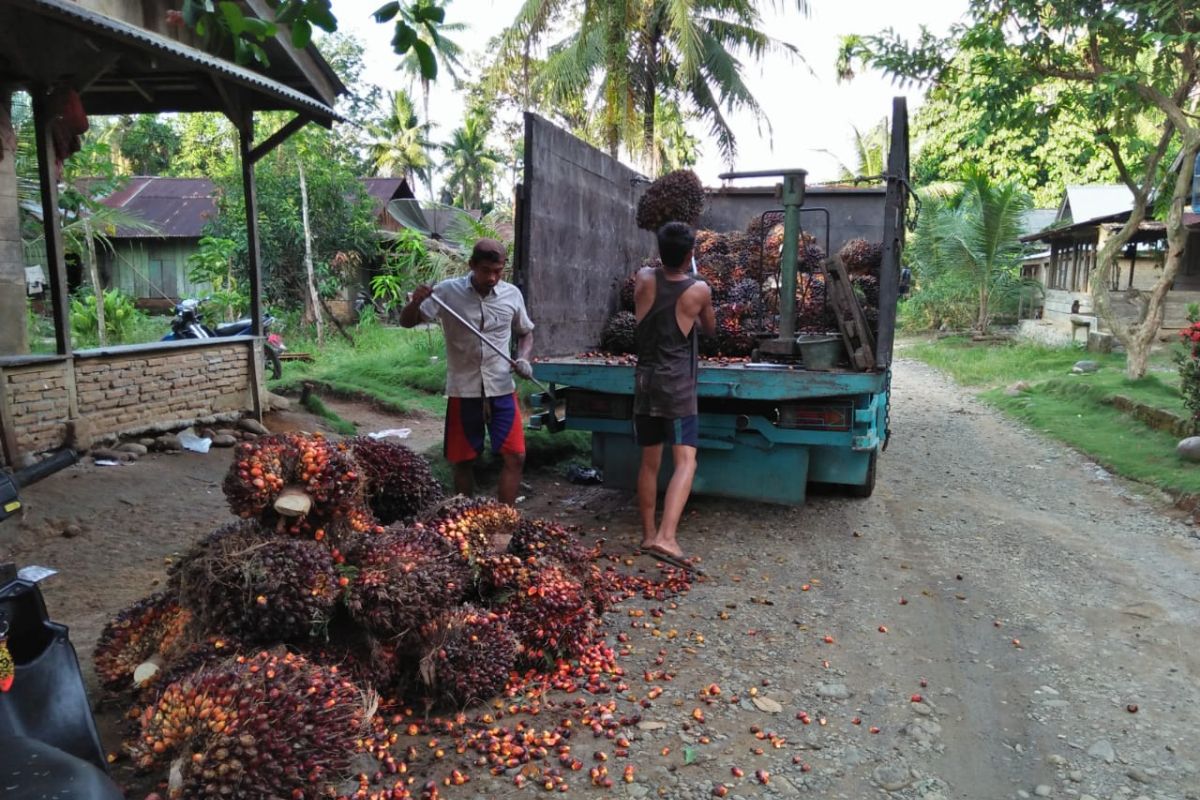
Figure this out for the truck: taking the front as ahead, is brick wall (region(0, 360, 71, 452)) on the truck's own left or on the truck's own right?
on the truck's own left

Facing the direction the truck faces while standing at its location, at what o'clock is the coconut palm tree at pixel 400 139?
The coconut palm tree is roughly at 11 o'clock from the truck.

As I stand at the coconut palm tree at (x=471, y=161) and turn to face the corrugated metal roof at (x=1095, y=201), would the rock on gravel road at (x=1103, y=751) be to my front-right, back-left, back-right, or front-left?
front-right

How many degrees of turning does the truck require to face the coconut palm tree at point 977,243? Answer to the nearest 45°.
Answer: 0° — it already faces it

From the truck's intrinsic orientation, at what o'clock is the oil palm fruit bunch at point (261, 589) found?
The oil palm fruit bunch is roughly at 7 o'clock from the truck.

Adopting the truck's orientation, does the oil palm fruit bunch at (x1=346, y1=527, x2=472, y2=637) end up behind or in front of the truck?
behind

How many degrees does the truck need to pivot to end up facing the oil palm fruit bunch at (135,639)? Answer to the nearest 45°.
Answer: approximately 135° to its left

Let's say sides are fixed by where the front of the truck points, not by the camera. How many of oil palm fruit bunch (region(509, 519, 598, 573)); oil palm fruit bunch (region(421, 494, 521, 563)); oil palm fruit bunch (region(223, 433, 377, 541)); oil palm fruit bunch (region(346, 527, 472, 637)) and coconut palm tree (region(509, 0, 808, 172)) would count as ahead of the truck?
1

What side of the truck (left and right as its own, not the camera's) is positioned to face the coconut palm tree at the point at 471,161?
front

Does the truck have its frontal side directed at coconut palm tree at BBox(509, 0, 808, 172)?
yes

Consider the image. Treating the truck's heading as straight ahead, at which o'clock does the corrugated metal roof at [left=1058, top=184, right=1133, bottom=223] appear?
The corrugated metal roof is roughly at 1 o'clock from the truck.

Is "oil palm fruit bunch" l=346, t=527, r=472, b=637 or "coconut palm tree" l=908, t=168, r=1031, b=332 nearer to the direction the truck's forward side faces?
the coconut palm tree

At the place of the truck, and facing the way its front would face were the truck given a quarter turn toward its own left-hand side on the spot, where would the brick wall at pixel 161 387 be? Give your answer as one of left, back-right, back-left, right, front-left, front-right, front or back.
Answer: front

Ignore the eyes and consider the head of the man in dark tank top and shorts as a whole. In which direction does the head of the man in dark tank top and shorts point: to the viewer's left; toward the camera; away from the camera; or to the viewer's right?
away from the camera

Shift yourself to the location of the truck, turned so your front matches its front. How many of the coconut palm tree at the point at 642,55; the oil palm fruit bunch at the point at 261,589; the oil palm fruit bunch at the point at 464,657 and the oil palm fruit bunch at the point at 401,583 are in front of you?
1

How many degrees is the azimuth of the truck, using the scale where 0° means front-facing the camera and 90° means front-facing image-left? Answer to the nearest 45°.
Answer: approximately 180°
